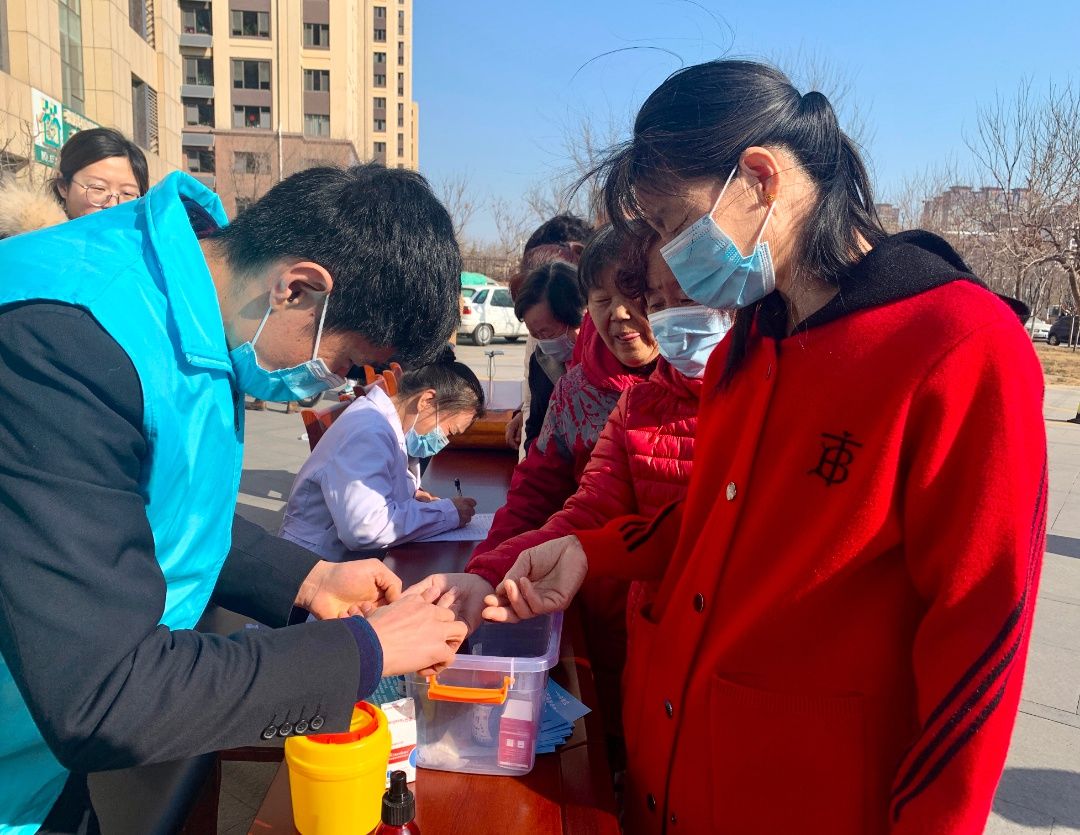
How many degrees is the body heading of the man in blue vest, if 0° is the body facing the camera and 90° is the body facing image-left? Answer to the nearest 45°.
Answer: approximately 270°

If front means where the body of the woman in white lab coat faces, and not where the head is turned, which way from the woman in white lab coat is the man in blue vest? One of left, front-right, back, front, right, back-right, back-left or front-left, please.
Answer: right

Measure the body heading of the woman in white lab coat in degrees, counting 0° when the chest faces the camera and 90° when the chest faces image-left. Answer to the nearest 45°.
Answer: approximately 270°

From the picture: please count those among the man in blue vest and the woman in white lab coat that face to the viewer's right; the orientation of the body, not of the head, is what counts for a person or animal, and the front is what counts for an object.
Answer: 2

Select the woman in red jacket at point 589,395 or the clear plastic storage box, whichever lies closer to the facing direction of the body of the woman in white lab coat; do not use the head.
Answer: the woman in red jacket

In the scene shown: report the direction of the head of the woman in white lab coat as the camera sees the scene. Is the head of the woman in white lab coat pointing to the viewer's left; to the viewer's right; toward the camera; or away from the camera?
to the viewer's right

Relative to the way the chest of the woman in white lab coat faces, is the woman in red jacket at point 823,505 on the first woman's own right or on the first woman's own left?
on the first woman's own right

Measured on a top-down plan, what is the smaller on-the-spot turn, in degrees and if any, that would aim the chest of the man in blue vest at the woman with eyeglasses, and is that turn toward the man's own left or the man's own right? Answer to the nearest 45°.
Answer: approximately 90° to the man's own left

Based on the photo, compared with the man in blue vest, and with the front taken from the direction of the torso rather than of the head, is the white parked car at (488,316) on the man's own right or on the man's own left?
on the man's own left

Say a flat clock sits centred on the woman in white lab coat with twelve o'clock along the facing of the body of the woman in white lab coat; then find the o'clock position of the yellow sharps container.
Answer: The yellow sharps container is roughly at 3 o'clock from the woman in white lab coat.

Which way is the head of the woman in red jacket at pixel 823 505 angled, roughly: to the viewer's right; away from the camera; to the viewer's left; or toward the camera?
to the viewer's left

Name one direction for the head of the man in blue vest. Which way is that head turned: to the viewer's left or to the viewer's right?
to the viewer's right
